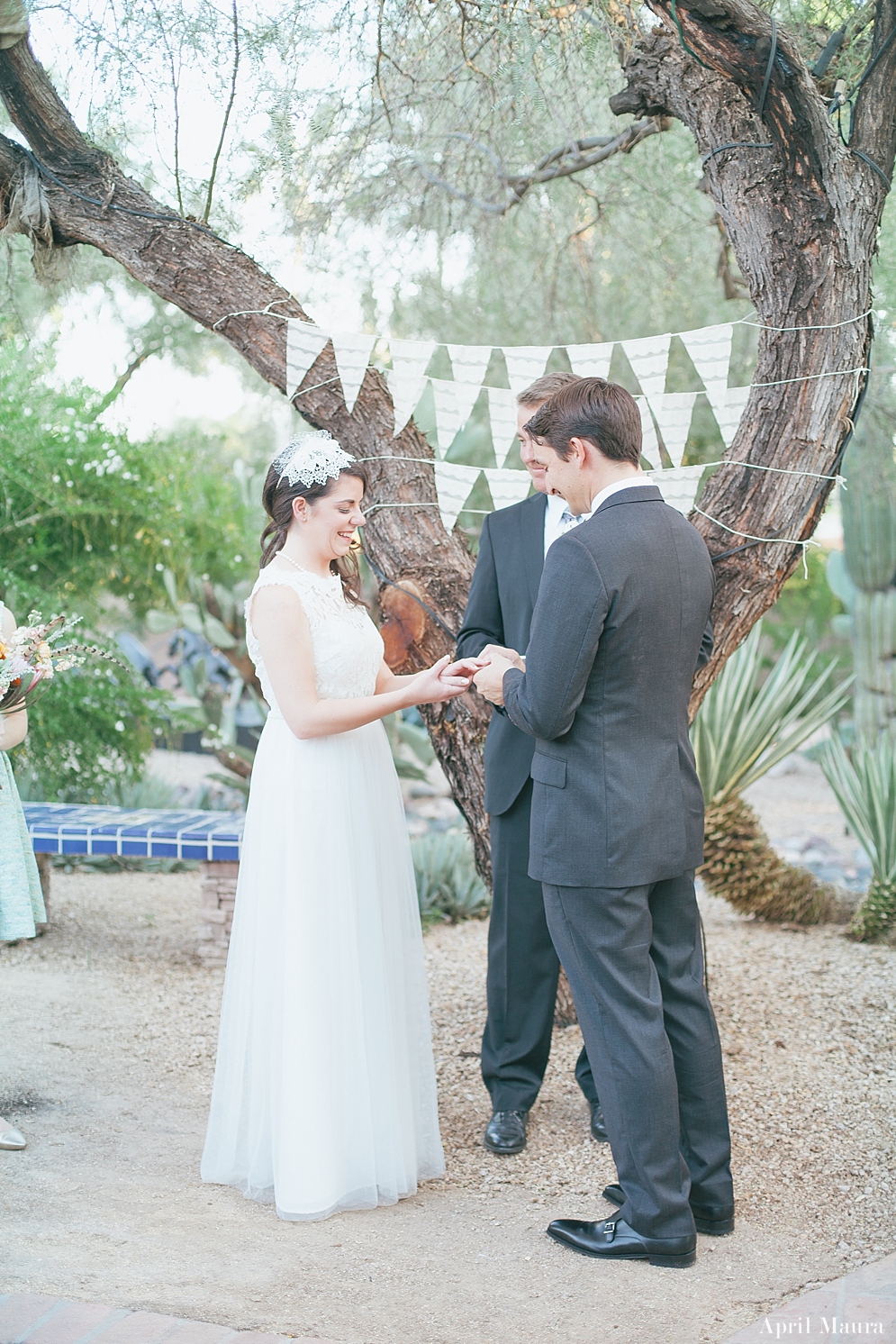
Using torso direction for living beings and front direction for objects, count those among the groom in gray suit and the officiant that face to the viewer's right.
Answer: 0

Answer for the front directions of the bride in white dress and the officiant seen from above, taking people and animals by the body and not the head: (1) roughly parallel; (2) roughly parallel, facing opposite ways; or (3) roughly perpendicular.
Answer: roughly perpendicular

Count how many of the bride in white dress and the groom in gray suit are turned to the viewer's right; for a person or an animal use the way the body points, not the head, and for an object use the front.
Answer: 1

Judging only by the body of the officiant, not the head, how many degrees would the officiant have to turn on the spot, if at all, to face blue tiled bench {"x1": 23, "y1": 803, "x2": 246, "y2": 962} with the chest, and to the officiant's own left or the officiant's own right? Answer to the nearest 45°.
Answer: approximately 135° to the officiant's own right

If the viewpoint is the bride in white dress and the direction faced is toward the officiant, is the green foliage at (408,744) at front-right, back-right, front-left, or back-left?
front-left

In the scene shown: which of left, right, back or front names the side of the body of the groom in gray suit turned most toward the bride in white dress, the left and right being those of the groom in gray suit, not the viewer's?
front

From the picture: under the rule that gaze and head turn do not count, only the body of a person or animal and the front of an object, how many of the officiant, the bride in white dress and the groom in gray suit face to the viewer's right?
1

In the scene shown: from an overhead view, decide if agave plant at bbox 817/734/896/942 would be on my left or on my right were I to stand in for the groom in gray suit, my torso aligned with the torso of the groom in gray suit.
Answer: on my right

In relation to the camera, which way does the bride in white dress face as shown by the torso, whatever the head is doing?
to the viewer's right

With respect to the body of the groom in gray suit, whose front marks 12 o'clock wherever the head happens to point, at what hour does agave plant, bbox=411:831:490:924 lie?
The agave plant is roughly at 1 o'clock from the groom in gray suit.

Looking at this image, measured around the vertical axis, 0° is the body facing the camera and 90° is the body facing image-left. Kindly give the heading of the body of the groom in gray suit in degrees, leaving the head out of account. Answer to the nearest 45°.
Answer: approximately 135°

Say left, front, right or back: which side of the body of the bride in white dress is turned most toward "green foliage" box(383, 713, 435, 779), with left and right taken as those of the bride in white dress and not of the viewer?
left

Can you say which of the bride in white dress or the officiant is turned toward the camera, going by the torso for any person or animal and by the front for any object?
the officiant

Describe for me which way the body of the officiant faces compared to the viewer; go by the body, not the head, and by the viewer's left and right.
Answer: facing the viewer
